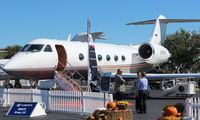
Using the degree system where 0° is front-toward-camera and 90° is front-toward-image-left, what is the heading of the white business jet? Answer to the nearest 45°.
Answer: approximately 45°

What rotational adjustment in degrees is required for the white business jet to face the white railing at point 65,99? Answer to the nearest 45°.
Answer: approximately 45° to its left

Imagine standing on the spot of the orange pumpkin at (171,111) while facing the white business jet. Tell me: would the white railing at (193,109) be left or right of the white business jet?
right

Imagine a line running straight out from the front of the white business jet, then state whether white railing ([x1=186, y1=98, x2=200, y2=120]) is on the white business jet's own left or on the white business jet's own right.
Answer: on the white business jet's own left

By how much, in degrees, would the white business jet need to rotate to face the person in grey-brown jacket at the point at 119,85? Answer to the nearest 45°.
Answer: approximately 45° to its left
